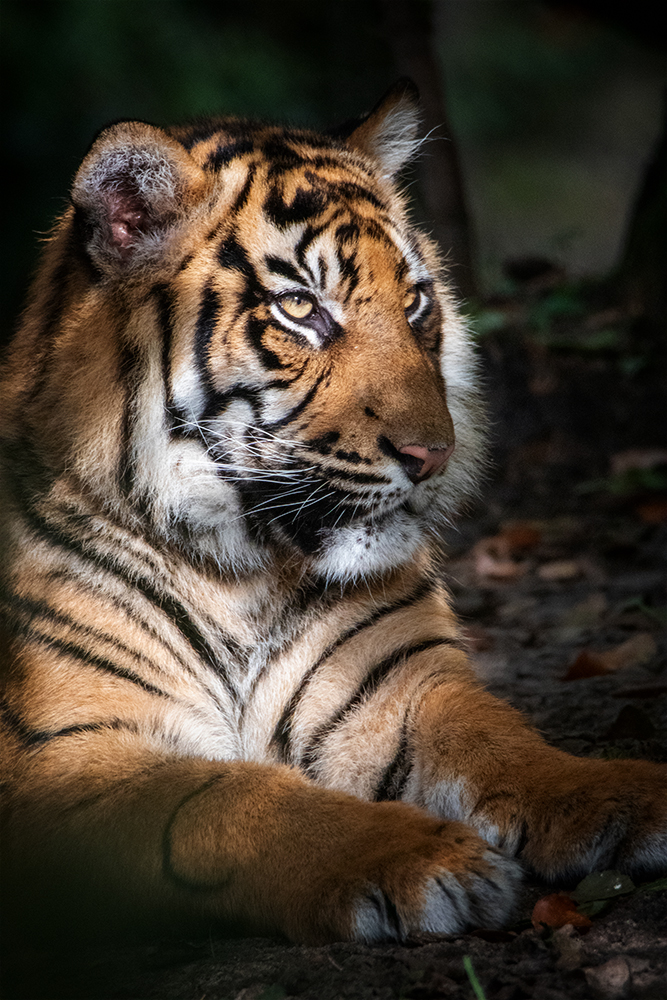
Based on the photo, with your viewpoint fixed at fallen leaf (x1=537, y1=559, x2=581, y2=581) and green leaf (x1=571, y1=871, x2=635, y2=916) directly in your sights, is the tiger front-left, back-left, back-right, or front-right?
front-right

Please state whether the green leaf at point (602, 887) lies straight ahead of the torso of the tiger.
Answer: yes

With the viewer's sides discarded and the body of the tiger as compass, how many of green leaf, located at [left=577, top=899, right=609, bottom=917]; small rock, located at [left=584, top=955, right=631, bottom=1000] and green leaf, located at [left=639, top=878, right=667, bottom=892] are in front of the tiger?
3

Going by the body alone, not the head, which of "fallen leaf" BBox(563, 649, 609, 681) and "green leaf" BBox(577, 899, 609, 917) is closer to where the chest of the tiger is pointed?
the green leaf

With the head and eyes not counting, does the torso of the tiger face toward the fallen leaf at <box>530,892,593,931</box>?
yes

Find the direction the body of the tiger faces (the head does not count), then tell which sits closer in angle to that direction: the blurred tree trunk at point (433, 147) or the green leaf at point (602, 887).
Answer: the green leaf

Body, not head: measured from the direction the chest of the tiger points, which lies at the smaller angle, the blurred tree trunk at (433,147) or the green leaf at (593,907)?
the green leaf

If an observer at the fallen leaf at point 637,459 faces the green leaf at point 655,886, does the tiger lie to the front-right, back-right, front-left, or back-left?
front-right

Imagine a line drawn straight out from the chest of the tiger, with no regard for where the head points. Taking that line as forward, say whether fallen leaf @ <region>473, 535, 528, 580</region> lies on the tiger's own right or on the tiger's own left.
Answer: on the tiger's own left

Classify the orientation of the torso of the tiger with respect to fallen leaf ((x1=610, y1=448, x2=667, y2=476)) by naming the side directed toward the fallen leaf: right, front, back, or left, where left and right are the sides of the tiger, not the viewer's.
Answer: left

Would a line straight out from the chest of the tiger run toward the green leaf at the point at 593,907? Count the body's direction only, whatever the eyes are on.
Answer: yes

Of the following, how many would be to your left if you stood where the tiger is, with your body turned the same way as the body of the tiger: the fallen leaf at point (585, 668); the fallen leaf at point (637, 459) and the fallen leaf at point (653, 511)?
3

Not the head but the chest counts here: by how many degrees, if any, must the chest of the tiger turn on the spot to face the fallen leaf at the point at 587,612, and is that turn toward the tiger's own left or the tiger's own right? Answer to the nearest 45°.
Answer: approximately 90° to the tiger's own left

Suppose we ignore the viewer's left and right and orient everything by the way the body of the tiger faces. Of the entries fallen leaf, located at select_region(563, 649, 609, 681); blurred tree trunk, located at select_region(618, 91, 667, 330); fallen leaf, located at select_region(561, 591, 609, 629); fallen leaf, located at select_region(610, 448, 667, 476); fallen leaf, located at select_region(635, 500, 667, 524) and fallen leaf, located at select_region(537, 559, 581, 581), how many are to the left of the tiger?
6

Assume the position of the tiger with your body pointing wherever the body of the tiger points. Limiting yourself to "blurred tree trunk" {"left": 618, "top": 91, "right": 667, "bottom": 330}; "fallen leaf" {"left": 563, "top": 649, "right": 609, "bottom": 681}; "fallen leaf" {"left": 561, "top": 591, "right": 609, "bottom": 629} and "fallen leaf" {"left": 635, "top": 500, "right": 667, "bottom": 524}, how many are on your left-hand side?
4

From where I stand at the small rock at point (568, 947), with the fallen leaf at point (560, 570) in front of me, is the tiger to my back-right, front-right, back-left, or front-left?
front-left

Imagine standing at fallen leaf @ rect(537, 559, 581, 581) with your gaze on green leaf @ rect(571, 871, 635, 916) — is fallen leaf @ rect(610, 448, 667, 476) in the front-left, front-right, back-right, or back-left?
back-left

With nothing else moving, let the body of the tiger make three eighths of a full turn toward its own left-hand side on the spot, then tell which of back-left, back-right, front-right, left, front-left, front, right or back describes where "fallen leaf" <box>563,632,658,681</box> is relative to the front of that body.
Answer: front-right
